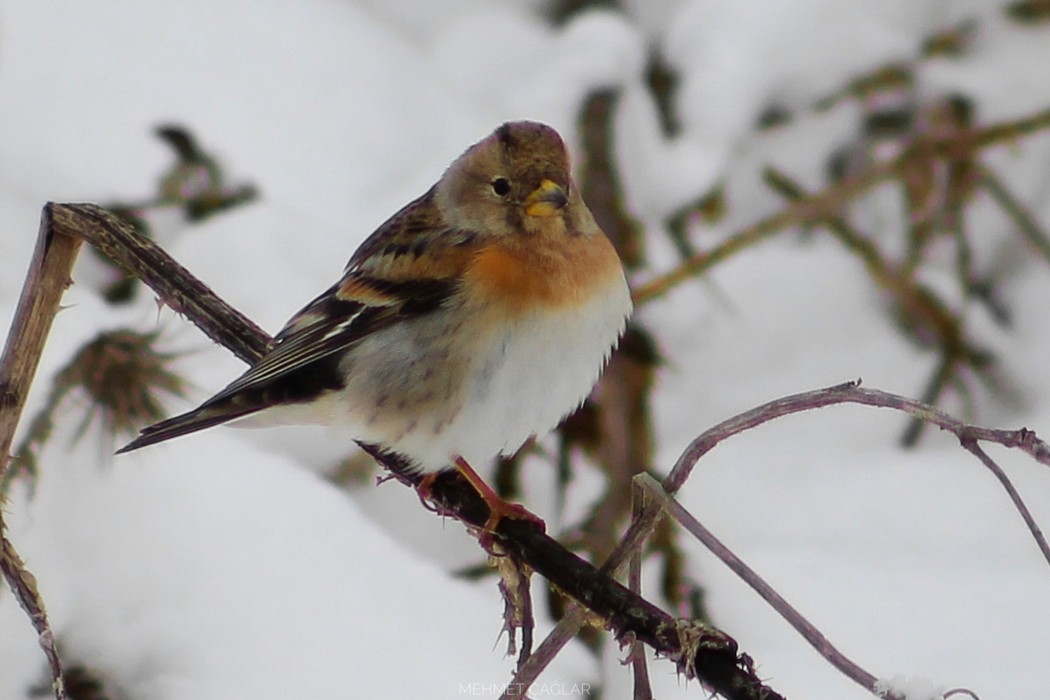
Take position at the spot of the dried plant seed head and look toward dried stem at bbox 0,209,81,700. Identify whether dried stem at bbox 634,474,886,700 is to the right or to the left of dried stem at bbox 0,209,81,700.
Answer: left

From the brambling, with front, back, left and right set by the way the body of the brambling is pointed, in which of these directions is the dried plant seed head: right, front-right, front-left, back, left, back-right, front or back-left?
back

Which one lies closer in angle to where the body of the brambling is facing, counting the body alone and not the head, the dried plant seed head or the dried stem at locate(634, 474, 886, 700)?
the dried stem

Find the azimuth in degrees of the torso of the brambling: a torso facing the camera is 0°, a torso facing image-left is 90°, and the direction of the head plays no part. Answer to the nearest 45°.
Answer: approximately 315°

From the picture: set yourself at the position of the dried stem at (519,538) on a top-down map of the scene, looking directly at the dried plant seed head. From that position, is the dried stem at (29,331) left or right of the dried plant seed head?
left

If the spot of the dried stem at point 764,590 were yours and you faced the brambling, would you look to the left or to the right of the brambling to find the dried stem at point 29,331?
left
